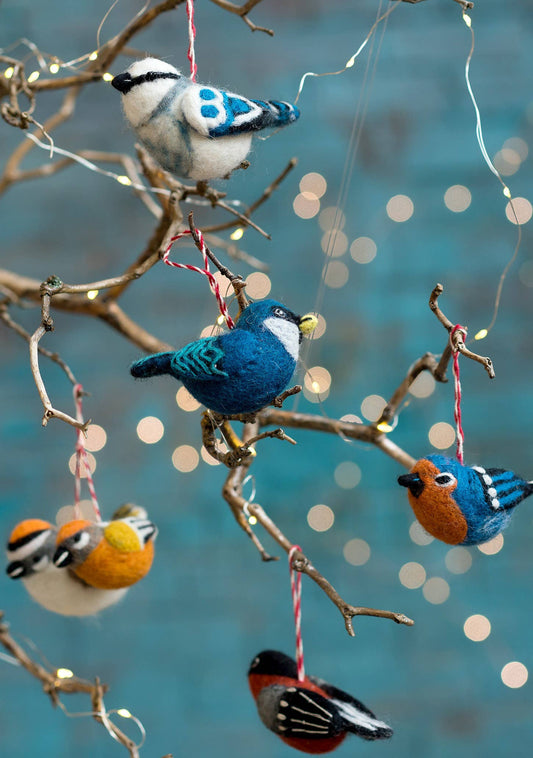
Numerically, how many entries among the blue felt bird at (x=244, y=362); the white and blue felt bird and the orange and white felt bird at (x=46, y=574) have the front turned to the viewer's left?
2

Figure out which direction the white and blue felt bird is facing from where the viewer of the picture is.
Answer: facing to the left of the viewer

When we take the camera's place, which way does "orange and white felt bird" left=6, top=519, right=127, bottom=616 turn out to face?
facing to the left of the viewer

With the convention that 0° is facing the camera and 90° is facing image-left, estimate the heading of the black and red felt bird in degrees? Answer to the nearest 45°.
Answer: approximately 135°

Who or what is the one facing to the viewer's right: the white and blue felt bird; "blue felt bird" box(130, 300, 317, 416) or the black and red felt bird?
the blue felt bird

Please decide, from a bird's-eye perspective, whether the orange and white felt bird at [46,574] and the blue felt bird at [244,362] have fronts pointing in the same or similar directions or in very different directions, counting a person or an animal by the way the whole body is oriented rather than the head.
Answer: very different directions

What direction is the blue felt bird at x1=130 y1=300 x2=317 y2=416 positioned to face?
to the viewer's right

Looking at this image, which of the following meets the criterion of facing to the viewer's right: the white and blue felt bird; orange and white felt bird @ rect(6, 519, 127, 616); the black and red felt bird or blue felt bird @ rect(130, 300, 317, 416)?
the blue felt bird

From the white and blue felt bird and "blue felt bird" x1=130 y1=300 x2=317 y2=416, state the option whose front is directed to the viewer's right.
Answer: the blue felt bird
